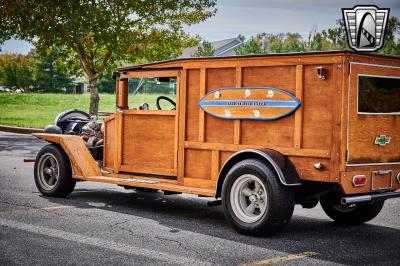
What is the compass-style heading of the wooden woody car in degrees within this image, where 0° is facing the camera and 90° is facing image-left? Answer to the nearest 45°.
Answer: approximately 135°

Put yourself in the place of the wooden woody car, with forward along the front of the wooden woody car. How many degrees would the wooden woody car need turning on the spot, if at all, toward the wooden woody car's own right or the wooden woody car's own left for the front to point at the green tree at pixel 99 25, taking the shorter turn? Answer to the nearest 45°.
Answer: approximately 45° to the wooden woody car's own right
